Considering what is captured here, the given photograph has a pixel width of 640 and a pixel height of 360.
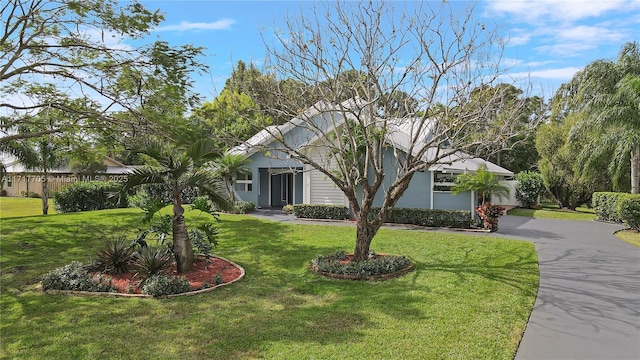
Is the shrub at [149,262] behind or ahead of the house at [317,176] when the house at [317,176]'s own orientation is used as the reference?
ahead

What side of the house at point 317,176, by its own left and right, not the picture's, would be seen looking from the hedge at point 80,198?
right

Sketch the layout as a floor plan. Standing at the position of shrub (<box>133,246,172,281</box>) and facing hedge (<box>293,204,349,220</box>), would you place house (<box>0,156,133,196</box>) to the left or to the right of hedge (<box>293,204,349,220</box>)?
left

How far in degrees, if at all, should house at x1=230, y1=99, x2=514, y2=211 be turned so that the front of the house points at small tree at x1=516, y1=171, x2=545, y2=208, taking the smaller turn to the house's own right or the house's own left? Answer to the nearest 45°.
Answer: approximately 135° to the house's own left

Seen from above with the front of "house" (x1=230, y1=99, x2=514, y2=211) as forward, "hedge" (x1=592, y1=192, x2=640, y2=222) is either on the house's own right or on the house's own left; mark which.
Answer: on the house's own left

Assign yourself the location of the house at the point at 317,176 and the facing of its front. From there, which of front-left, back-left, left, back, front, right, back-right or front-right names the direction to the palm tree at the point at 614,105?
left

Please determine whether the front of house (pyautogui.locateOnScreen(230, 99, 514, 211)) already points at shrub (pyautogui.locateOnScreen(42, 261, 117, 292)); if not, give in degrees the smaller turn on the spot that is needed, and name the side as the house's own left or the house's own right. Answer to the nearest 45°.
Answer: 0° — it already faces it

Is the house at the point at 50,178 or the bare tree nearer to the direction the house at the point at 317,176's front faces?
the bare tree

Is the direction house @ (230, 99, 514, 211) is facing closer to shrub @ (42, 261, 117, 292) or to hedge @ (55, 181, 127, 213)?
the shrub

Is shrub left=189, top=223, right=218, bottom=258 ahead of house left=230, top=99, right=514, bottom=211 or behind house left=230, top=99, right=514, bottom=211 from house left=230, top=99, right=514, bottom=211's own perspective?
ahead

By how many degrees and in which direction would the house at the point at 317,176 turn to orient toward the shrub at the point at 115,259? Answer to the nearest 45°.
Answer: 0° — it already faces it

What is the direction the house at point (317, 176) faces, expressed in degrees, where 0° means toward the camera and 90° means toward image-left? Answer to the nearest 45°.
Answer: approximately 0°
